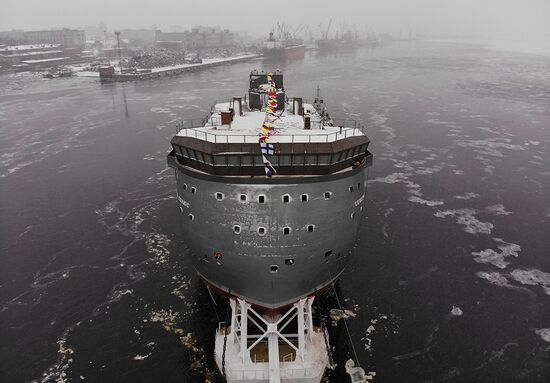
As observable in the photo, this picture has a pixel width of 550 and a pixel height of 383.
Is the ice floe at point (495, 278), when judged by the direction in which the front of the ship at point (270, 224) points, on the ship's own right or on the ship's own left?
on the ship's own left

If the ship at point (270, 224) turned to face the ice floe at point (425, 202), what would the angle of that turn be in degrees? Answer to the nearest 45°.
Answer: approximately 135° to its left

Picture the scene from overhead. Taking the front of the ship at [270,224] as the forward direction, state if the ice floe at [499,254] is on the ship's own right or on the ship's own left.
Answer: on the ship's own left

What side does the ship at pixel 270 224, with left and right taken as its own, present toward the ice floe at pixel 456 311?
left

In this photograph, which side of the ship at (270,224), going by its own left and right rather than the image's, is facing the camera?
front

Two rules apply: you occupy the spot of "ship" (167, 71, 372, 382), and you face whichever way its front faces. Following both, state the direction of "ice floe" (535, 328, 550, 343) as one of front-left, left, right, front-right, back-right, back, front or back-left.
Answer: left

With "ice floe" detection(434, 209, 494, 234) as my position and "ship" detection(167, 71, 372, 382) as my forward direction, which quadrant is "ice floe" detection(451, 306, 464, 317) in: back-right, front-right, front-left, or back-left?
front-left

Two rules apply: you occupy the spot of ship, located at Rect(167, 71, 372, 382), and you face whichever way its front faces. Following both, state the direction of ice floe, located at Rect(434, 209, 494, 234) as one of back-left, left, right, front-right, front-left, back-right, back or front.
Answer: back-left
